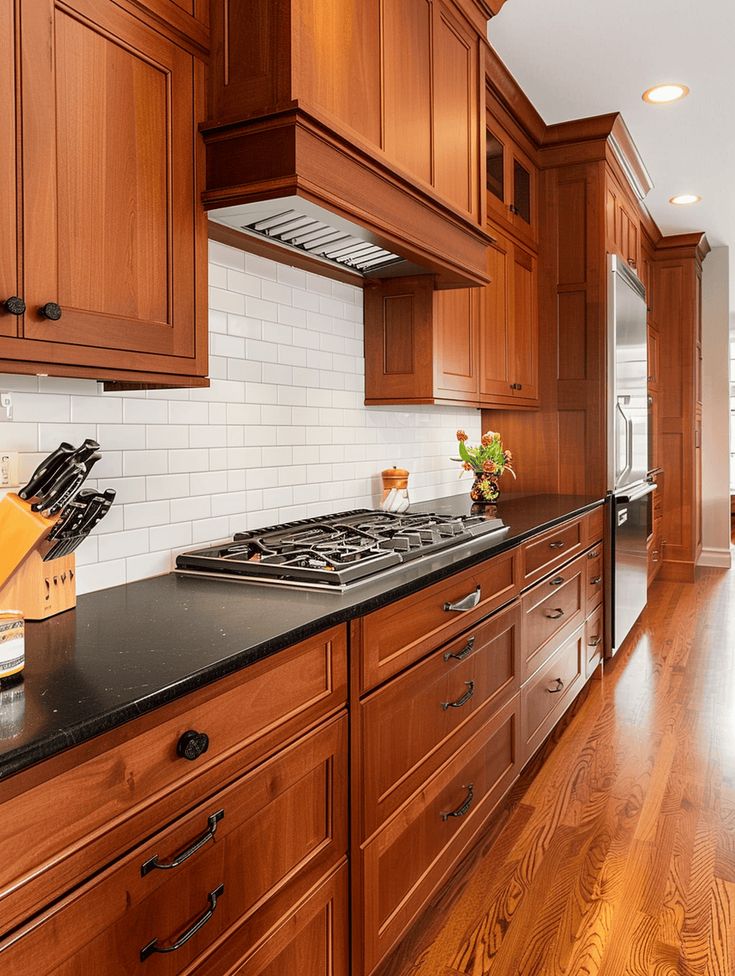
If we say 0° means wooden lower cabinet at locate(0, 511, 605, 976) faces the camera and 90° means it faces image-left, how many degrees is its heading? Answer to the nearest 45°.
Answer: approximately 315°

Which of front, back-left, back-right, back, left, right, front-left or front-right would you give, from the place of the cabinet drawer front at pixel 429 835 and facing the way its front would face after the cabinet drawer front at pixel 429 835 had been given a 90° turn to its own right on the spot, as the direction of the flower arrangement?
back-right

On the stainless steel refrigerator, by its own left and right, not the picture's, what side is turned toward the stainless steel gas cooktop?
right

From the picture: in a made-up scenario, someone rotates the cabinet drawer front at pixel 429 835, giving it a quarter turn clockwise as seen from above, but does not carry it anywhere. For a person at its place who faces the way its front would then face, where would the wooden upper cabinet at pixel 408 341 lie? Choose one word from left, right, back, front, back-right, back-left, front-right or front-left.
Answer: back-right

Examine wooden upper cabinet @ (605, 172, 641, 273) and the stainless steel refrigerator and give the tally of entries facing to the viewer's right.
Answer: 2

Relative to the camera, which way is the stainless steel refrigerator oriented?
to the viewer's right

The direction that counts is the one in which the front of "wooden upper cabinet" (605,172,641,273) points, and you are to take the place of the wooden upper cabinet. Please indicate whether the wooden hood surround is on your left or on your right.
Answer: on your right

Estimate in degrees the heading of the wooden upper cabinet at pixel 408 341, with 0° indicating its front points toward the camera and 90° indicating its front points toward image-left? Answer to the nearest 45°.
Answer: approximately 315°
